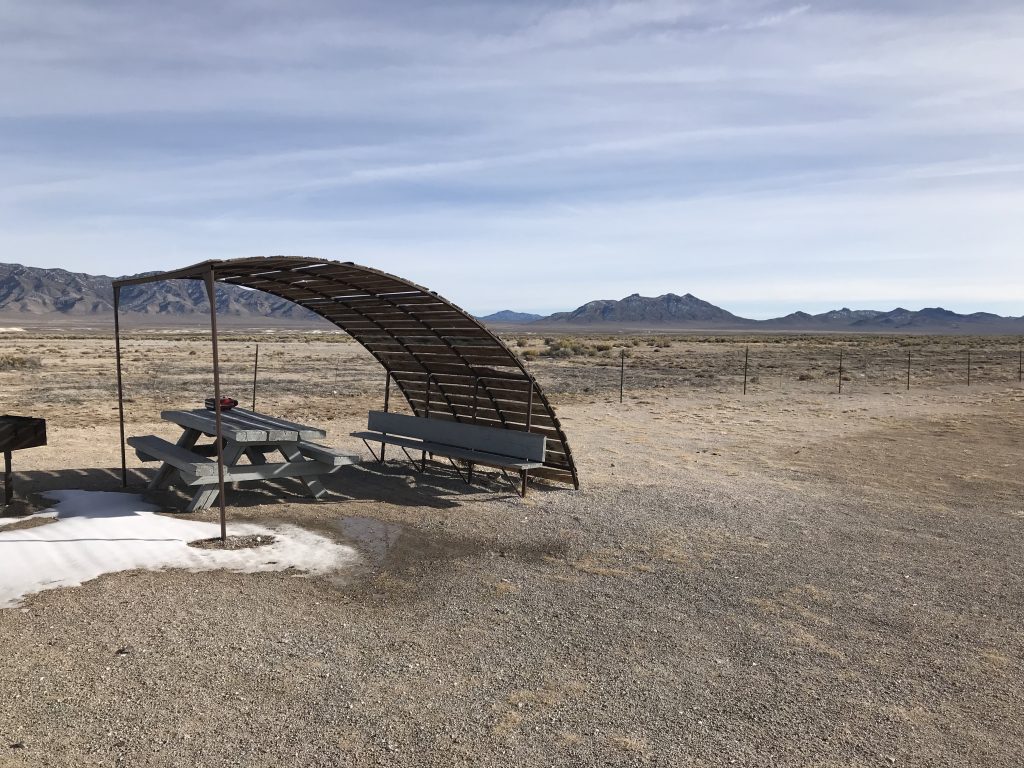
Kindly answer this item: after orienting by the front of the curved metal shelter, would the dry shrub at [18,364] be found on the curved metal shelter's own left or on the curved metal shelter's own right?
on the curved metal shelter's own right

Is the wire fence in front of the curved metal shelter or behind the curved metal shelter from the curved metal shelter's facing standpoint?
behind

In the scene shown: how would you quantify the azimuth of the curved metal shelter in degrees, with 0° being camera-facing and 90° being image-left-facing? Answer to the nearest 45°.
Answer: approximately 45°
